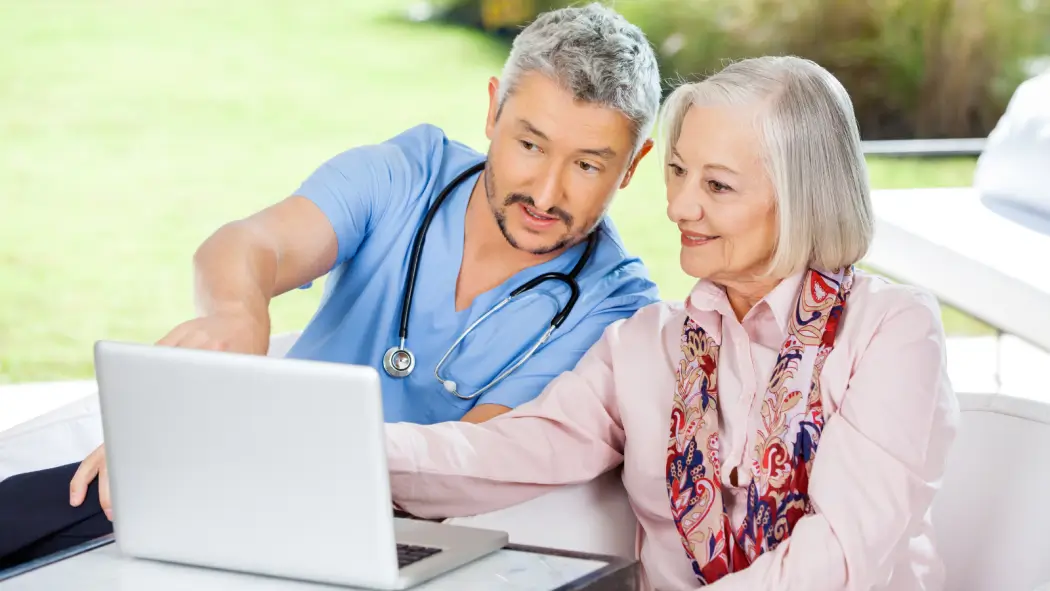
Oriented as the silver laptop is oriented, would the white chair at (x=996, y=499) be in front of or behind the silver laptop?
in front

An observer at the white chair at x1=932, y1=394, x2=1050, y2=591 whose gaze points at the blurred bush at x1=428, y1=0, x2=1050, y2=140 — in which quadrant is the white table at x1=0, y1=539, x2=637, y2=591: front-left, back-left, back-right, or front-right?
back-left

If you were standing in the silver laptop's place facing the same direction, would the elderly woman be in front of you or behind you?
in front

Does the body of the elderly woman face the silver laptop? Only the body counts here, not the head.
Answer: yes

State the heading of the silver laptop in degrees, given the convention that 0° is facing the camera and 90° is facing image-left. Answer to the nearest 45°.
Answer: approximately 225°

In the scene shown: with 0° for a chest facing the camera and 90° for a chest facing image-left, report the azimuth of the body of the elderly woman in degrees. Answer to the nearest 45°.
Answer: approximately 45°

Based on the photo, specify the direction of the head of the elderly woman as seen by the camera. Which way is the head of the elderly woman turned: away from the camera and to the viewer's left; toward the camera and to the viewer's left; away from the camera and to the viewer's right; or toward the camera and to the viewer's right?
toward the camera and to the viewer's left

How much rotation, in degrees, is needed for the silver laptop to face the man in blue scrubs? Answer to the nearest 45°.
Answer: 0° — it already faces them

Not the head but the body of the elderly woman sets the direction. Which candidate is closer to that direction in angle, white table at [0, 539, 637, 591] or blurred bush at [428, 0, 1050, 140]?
the white table

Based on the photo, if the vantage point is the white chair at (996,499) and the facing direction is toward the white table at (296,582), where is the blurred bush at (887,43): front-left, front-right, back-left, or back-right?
back-right

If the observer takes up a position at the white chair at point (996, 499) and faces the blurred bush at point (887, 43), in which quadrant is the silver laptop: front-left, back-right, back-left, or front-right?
back-left
